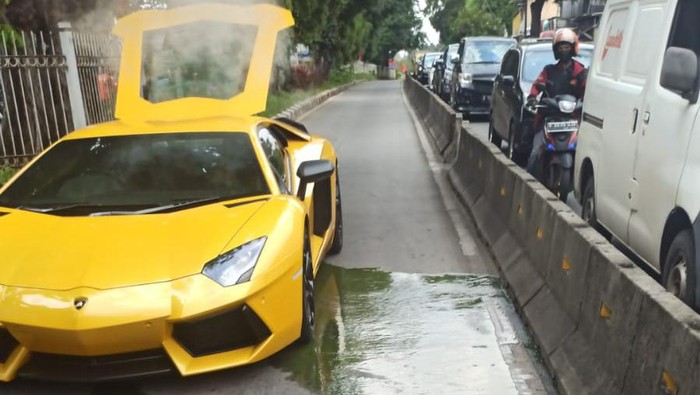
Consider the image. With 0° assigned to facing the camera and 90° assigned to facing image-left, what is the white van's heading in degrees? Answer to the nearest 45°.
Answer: approximately 315°

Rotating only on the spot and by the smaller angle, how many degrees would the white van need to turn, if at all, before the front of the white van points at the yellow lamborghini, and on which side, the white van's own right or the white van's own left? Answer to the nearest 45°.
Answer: approximately 90° to the white van's own right

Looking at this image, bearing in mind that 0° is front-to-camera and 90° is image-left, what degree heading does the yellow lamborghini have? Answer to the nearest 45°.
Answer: approximately 45°

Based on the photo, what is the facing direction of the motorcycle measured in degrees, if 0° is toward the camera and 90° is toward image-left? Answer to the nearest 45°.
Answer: approximately 0°
